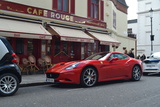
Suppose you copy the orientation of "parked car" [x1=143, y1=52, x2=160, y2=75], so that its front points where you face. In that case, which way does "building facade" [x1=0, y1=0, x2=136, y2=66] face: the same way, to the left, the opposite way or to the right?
to the left

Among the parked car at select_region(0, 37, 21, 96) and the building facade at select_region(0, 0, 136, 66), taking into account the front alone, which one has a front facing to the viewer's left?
the parked car

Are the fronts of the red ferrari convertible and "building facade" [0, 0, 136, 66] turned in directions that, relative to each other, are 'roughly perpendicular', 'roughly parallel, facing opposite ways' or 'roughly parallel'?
roughly perpendicular

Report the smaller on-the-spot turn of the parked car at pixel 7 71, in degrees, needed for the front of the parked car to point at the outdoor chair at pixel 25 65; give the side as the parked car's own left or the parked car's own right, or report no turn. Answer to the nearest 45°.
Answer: approximately 90° to the parked car's own right

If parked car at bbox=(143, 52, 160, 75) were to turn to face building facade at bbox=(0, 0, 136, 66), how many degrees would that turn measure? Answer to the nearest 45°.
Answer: approximately 45° to its right

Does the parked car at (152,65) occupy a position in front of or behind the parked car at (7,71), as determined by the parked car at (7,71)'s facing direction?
behind

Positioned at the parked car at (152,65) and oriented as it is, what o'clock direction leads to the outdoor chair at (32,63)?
The outdoor chair is roughly at 1 o'clock from the parked car.

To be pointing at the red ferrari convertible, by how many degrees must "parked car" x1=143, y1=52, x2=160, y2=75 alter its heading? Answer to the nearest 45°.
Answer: approximately 45° to its left

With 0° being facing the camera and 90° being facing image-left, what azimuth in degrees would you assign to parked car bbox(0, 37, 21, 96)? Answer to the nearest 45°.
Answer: approximately 90°

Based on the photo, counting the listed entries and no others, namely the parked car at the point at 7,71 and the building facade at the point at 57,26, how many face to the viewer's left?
1

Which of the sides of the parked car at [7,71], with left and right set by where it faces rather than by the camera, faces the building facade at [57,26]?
right

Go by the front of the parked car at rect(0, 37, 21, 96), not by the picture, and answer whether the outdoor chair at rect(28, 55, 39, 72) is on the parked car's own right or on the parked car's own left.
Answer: on the parked car's own right
